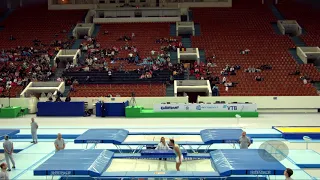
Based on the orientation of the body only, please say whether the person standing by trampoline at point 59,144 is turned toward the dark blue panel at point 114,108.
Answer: no

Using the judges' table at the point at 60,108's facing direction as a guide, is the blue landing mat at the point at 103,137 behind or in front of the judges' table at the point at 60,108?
in front

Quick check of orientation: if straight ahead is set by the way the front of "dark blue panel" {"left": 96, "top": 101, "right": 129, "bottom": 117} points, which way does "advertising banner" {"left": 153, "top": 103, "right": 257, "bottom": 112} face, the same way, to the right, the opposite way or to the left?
the same way

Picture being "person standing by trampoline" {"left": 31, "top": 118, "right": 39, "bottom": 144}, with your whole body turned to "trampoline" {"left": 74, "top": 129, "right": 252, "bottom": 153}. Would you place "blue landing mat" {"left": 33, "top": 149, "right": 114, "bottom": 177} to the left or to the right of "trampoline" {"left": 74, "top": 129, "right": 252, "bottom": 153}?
right

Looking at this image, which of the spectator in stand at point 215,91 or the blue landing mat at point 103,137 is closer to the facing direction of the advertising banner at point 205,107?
the blue landing mat

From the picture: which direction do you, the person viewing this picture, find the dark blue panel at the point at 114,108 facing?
facing the viewer

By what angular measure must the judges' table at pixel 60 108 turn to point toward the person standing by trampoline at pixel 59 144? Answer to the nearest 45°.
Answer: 0° — it already faces them

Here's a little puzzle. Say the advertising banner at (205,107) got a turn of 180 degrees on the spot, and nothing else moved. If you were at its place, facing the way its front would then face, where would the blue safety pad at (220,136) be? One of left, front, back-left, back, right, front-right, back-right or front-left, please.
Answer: back

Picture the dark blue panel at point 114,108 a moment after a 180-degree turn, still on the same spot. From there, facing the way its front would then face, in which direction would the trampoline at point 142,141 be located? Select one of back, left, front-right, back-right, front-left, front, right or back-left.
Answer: back

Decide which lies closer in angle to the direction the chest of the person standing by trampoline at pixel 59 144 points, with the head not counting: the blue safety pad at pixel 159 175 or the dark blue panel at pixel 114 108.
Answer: the blue safety pad

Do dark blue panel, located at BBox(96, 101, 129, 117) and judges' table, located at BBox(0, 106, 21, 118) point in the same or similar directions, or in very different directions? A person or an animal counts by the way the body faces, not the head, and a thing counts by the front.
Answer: same or similar directions

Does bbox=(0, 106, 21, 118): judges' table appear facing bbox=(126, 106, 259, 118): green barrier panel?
no

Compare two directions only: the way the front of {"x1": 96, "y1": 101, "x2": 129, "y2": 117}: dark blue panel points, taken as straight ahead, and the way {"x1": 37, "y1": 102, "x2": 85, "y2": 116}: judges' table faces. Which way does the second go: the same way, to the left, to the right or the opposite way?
the same way

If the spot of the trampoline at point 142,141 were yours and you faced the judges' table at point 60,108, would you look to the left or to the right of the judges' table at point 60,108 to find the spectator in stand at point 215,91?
right

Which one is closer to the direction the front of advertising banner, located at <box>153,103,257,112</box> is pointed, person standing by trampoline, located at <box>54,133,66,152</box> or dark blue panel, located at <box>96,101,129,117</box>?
the person standing by trampoline

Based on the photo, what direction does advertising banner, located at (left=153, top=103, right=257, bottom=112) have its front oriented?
toward the camera
